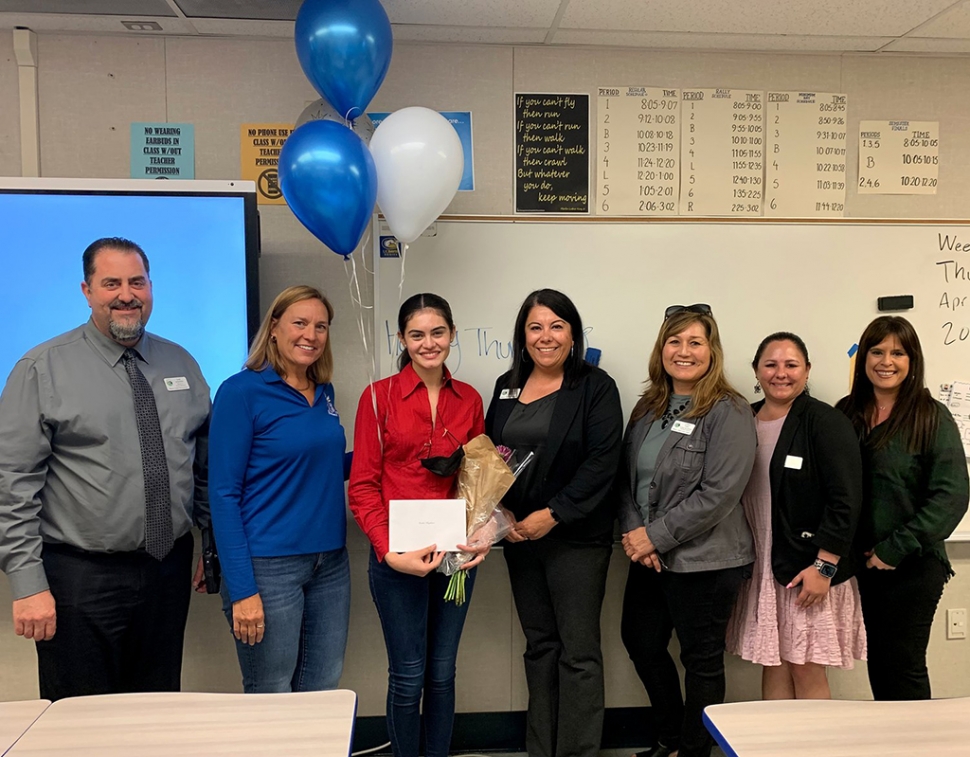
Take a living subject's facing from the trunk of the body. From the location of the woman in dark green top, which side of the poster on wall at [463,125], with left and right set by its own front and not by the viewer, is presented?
left

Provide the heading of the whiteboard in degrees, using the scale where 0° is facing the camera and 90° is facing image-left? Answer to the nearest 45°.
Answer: approximately 0°

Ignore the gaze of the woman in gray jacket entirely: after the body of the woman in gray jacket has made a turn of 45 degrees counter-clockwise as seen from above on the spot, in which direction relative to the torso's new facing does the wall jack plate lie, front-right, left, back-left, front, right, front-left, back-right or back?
back-left

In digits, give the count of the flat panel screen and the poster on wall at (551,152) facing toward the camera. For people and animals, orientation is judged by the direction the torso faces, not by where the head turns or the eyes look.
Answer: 2

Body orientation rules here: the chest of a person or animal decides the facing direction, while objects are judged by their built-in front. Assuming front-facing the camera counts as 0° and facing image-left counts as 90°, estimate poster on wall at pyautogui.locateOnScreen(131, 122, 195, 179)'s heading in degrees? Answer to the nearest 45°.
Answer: approximately 0°
